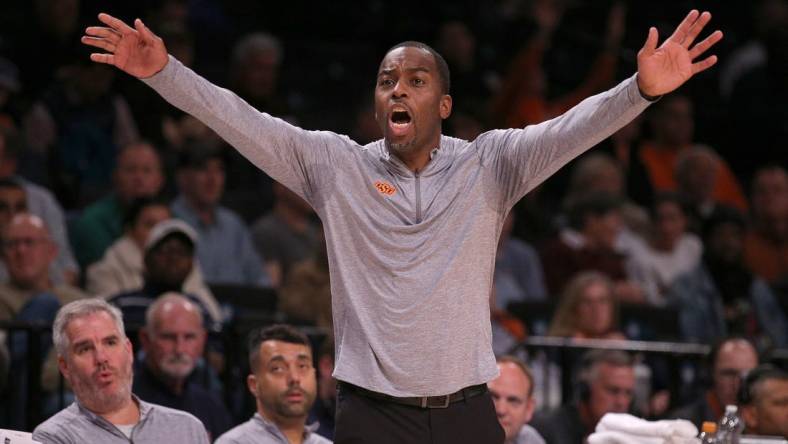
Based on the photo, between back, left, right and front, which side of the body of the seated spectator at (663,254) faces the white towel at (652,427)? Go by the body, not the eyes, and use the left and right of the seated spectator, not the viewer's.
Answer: front

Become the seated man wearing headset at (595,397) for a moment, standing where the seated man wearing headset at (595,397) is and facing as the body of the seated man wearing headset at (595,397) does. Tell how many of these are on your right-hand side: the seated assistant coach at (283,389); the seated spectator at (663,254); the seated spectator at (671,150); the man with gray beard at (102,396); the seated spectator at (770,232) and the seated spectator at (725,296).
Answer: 2

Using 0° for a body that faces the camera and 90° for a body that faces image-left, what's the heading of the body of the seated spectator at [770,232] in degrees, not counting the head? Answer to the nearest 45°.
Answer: approximately 0°

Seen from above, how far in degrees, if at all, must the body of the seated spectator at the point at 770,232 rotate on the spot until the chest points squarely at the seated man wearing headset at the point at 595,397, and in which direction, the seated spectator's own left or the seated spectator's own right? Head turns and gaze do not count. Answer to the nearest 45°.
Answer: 0° — they already face them

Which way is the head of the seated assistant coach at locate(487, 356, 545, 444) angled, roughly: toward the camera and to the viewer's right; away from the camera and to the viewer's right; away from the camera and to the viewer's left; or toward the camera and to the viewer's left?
toward the camera and to the viewer's left

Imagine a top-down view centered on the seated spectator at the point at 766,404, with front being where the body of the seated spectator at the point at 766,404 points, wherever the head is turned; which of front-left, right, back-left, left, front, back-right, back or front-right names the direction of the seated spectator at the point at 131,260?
back-right

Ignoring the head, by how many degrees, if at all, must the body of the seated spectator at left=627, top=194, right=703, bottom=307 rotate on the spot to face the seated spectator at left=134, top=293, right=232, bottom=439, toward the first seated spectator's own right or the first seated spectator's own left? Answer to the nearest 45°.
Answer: approximately 45° to the first seated spectator's own right

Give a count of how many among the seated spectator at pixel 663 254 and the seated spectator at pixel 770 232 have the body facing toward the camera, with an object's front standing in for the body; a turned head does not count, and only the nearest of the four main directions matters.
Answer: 2

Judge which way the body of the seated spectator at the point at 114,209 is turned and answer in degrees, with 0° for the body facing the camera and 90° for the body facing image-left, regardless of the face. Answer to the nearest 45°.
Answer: approximately 315°
